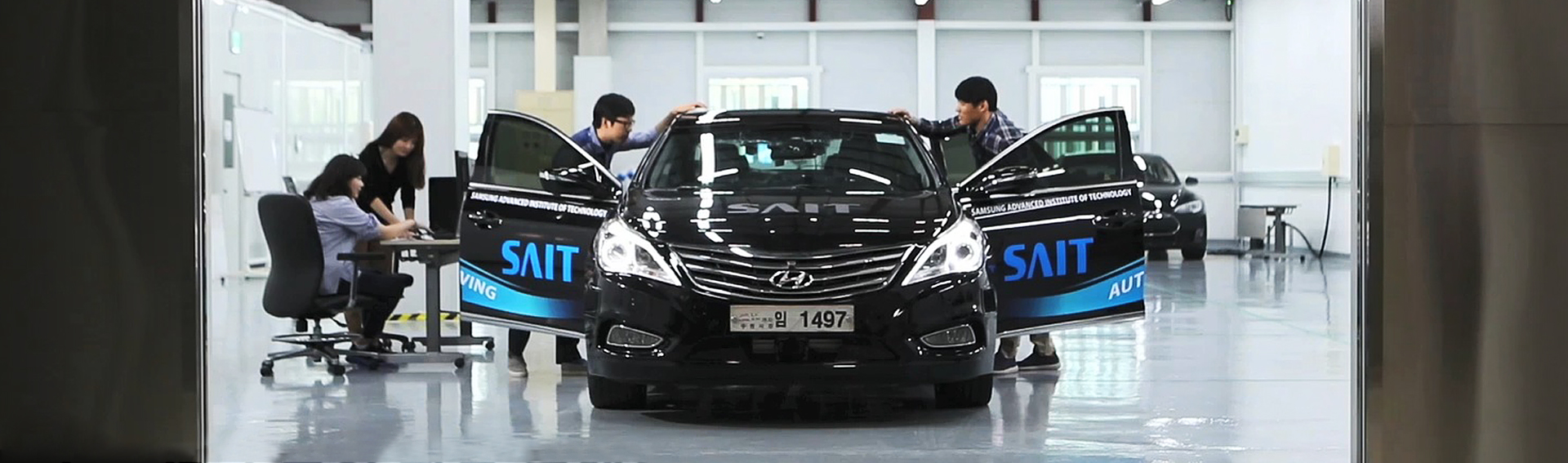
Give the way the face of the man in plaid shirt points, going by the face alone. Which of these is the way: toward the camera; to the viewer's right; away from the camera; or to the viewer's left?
to the viewer's left

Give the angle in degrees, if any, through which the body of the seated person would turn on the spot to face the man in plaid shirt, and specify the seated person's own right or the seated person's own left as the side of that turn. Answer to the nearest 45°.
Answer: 0° — they already face them

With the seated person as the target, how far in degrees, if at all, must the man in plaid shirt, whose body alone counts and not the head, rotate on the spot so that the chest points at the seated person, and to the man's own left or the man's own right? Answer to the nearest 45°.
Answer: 0° — they already face them

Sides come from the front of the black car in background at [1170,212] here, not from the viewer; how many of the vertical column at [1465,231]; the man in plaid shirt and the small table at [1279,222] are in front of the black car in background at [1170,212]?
2

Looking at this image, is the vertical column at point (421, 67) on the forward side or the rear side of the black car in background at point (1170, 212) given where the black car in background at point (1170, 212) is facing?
on the forward side

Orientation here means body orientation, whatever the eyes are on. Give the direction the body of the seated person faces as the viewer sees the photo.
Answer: to the viewer's right

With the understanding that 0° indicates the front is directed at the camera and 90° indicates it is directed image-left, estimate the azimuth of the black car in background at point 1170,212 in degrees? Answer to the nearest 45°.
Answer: approximately 0°

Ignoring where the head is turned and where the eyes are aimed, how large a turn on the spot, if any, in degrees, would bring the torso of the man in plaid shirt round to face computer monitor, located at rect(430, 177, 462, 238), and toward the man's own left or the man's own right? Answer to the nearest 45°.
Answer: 0° — they already face it

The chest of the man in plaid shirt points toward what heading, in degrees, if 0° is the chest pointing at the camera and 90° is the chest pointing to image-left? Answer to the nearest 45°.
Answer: approximately 90°

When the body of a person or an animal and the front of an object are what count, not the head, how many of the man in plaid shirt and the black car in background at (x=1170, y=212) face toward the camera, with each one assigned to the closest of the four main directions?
1

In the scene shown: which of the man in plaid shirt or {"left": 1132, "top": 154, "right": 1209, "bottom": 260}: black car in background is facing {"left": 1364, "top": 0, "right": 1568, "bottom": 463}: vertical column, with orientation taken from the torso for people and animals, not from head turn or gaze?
the black car in background

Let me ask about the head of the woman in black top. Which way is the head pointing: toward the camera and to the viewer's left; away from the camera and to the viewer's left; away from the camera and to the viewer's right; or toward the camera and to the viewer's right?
toward the camera and to the viewer's right

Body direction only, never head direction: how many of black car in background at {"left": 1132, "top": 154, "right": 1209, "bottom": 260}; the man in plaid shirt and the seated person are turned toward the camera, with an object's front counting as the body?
1
